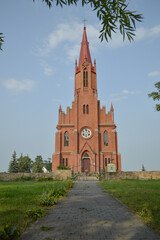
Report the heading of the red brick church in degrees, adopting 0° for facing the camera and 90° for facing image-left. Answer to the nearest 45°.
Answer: approximately 0°

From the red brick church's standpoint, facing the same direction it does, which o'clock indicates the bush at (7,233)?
The bush is roughly at 12 o'clock from the red brick church.

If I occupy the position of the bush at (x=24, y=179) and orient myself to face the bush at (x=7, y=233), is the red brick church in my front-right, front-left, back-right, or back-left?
back-left

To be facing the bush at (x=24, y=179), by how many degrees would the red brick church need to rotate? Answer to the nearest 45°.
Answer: approximately 45° to its right
